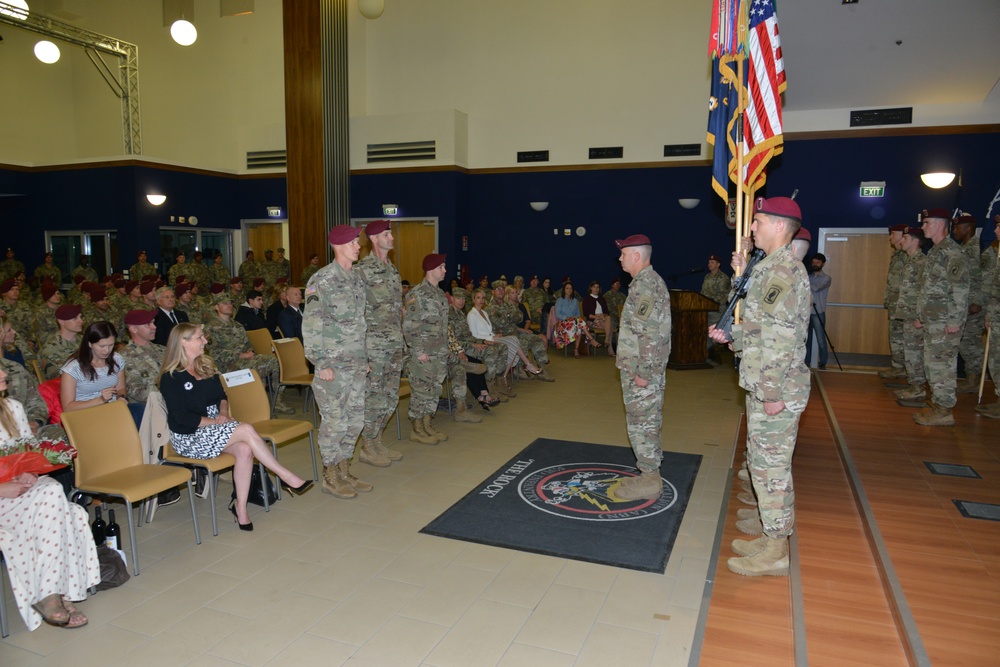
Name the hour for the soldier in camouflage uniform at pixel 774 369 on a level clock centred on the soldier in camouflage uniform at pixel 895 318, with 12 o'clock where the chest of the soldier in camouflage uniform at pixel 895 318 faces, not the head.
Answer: the soldier in camouflage uniform at pixel 774 369 is roughly at 9 o'clock from the soldier in camouflage uniform at pixel 895 318.

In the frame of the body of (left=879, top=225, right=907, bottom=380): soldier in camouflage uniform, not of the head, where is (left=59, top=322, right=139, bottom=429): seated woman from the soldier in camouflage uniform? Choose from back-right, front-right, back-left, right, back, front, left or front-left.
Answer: front-left

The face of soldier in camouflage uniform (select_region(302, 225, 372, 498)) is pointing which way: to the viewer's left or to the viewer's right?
to the viewer's right

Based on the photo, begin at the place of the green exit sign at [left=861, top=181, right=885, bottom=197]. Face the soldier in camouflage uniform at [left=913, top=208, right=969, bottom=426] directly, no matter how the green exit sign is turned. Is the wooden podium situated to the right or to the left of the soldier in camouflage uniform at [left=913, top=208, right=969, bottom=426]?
right

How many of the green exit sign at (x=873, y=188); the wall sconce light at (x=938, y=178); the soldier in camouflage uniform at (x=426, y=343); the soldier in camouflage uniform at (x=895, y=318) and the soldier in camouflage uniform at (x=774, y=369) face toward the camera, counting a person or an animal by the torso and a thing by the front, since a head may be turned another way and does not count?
2

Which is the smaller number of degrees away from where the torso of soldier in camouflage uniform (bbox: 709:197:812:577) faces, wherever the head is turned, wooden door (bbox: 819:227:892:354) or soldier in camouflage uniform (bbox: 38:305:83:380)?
the soldier in camouflage uniform

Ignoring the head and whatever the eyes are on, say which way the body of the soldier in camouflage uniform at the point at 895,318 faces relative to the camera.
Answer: to the viewer's left

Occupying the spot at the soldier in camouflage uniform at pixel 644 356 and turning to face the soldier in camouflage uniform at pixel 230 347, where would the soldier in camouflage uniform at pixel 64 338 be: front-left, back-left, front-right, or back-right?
front-left

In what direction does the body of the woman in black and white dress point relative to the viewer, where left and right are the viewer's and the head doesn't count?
facing the viewer and to the right of the viewer

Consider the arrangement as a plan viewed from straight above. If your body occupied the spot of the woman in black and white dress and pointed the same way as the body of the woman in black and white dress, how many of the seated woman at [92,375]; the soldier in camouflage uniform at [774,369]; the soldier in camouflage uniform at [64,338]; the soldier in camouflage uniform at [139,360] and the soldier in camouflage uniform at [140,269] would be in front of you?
1

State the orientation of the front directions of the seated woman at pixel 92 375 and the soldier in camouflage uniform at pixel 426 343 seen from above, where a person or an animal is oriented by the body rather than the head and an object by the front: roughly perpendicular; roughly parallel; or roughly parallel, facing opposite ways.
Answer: roughly parallel

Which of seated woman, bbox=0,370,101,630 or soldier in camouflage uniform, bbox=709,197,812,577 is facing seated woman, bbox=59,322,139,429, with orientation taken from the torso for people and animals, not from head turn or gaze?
the soldier in camouflage uniform

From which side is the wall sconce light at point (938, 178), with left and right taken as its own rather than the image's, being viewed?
front

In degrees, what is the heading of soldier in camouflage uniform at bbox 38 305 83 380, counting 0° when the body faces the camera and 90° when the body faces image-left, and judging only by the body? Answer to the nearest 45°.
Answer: approximately 315°

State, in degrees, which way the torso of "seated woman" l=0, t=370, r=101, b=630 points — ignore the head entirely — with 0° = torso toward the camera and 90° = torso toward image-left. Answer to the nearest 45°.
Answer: approximately 315°

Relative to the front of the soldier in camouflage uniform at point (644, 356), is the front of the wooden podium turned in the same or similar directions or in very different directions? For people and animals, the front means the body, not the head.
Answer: same or similar directions

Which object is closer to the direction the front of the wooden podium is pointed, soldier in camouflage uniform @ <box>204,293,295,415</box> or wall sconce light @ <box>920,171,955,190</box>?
the soldier in camouflage uniform
